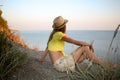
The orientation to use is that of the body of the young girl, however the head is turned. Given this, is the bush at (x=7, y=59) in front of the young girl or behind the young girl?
behind

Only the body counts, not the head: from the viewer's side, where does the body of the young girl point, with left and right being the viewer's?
facing away from the viewer and to the right of the viewer

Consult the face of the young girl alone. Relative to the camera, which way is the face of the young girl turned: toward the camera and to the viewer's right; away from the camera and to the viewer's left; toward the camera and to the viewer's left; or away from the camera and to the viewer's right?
away from the camera and to the viewer's right
